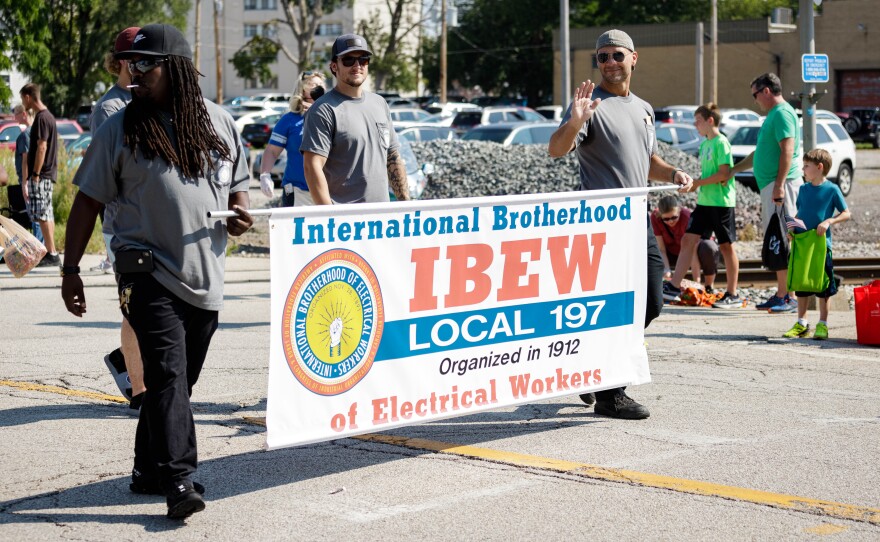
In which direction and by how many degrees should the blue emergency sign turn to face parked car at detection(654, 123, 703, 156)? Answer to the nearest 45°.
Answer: approximately 180°

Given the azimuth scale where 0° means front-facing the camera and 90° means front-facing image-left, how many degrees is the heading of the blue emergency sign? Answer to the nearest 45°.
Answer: approximately 0°

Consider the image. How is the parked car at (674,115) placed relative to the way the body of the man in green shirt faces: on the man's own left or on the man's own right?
on the man's own right

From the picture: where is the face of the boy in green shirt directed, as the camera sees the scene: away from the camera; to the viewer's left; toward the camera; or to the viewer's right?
to the viewer's left

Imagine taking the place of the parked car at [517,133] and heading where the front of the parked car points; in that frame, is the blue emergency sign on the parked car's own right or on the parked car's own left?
on the parked car's own left

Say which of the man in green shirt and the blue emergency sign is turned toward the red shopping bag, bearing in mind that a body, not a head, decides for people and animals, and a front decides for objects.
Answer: the blue emergency sign

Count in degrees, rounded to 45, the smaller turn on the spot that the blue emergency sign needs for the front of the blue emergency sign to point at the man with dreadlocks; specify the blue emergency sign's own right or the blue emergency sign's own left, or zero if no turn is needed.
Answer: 0° — it already faces them

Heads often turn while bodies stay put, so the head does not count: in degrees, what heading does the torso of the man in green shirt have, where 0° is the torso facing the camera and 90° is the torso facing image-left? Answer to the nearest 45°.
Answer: approximately 90°

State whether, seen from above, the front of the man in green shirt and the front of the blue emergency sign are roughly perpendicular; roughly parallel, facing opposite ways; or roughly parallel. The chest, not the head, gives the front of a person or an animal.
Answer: roughly perpendicular

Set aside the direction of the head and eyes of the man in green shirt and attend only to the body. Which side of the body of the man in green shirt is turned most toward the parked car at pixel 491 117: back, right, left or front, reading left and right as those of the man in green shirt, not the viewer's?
right
